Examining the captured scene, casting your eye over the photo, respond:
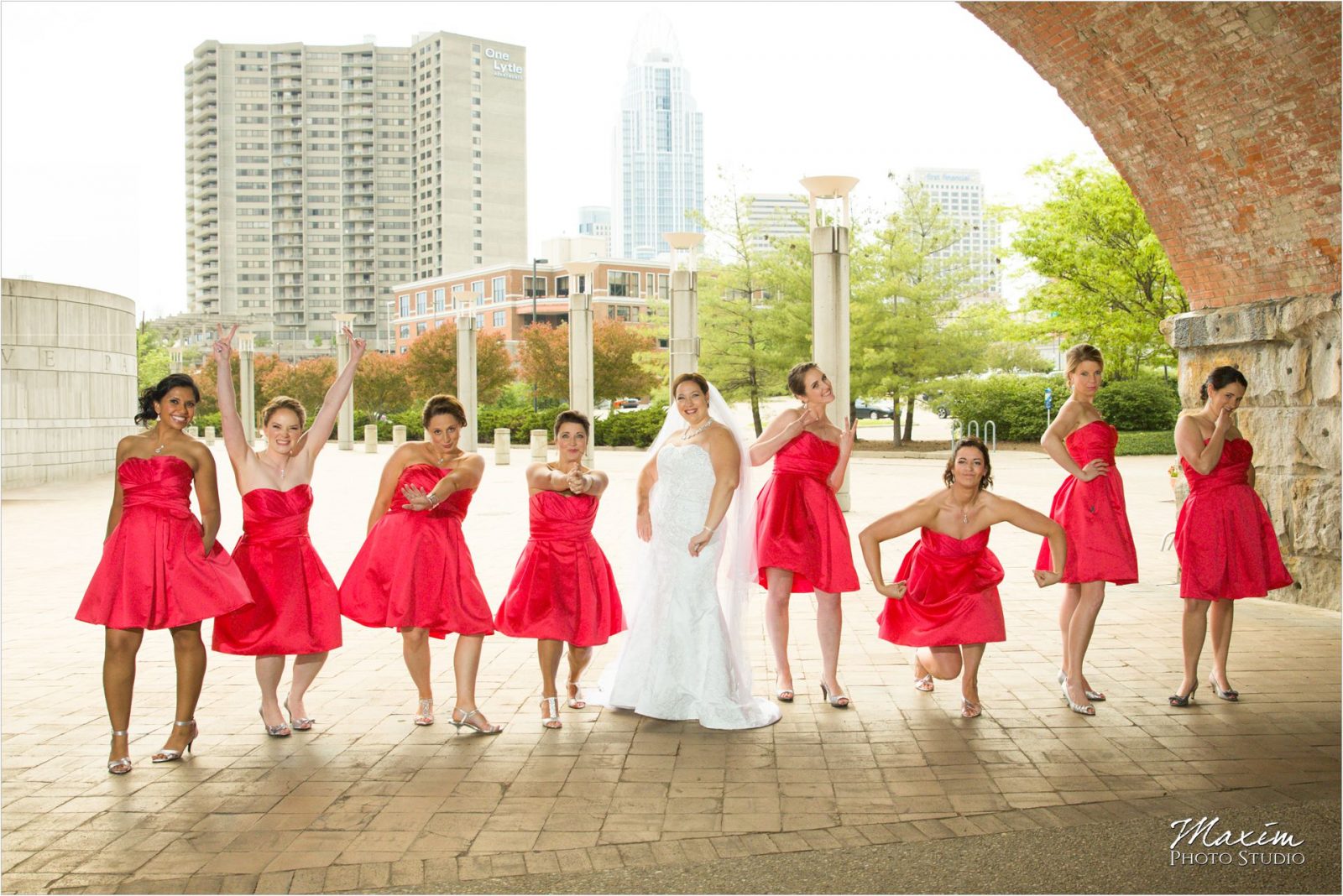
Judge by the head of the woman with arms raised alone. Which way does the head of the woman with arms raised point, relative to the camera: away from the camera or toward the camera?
toward the camera

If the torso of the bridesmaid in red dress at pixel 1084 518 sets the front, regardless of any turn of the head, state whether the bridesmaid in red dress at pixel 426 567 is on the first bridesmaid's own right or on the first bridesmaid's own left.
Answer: on the first bridesmaid's own right

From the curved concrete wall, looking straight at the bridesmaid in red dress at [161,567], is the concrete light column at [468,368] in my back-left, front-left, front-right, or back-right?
back-left

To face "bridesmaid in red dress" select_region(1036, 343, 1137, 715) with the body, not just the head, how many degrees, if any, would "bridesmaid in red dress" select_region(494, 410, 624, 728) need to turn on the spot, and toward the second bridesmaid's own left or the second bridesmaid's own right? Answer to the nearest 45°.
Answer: approximately 90° to the second bridesmaid's own left

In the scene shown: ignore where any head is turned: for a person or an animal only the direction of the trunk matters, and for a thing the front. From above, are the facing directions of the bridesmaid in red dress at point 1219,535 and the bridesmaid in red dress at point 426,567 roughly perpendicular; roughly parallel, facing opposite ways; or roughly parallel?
roughly parallel

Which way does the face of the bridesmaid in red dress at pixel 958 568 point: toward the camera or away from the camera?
toward the camera

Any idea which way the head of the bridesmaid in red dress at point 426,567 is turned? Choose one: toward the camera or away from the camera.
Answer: toward the camera

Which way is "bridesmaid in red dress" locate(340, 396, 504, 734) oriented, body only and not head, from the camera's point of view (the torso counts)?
toward the camera

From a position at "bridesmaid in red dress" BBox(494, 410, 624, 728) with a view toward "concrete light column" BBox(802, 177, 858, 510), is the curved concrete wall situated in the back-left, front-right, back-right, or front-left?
front-left

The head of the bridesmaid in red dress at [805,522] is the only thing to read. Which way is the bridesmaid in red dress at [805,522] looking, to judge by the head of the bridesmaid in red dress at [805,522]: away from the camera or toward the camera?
toward the camera

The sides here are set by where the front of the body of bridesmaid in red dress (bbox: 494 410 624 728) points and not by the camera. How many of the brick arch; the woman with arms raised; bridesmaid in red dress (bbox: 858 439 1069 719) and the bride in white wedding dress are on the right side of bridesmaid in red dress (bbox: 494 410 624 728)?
1

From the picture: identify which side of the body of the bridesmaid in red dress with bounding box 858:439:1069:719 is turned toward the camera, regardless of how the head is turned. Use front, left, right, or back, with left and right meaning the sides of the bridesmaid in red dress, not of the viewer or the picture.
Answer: front

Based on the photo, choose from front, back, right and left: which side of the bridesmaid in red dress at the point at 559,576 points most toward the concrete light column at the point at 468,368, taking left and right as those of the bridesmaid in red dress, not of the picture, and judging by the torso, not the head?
back

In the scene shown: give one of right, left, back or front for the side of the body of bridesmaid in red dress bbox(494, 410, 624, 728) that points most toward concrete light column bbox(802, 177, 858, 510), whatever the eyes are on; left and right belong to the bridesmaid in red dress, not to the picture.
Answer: back

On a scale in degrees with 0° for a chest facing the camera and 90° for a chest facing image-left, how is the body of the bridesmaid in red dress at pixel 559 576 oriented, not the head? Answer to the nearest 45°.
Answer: approximately 0°

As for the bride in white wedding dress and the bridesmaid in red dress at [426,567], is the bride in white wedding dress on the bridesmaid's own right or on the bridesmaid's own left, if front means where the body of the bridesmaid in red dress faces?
on the bridesmaid's own left

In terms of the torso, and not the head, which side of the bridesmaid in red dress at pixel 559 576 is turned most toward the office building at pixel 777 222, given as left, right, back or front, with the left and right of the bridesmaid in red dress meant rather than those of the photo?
back

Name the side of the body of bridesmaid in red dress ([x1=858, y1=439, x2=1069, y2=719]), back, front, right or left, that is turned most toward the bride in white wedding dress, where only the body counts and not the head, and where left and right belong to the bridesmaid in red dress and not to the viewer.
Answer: right
